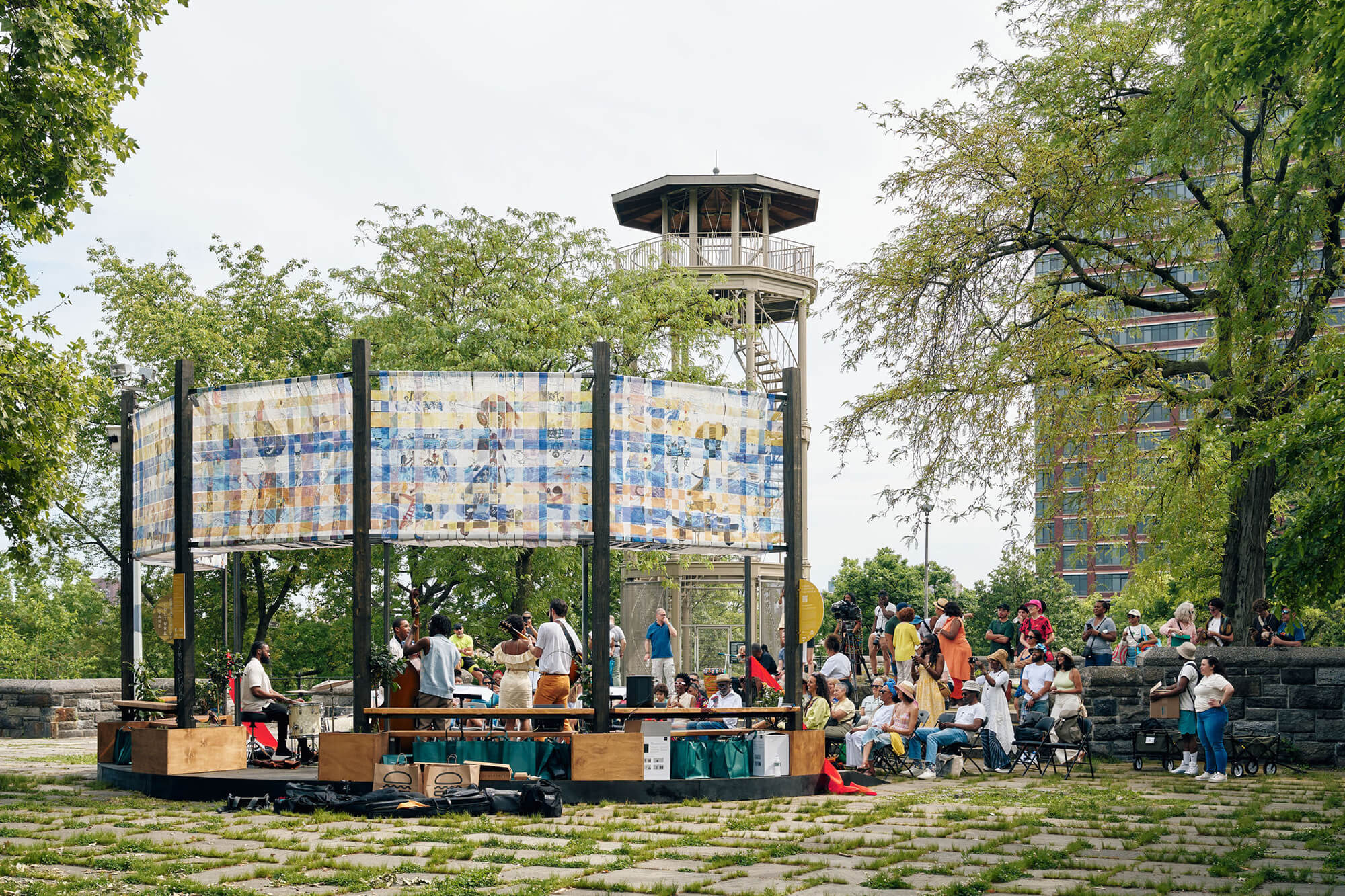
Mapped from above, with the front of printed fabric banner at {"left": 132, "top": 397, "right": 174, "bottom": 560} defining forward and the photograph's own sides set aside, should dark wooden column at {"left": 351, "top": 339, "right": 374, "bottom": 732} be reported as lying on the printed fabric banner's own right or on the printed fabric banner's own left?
on the printed fabric banner's own left

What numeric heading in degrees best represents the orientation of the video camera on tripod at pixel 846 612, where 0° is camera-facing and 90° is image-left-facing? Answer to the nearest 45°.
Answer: approximately 90°

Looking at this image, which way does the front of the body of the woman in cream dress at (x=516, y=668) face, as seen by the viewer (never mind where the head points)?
away from the camera

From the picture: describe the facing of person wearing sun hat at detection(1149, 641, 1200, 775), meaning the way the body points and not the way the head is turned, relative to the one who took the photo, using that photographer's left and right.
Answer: facing to the left of the viewer

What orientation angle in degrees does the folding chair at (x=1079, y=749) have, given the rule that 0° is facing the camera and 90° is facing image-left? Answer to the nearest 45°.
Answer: approximately 90°

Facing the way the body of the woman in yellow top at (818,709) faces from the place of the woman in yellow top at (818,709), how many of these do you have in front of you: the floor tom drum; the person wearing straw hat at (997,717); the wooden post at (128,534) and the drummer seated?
3

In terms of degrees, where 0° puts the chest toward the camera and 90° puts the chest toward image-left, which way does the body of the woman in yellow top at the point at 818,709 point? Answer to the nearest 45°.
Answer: approximately 90°

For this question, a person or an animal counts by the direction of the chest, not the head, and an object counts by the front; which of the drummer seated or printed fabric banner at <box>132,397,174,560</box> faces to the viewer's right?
the drummer seated

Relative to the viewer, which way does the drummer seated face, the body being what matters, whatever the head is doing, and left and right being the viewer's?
facing to the right of the viewer

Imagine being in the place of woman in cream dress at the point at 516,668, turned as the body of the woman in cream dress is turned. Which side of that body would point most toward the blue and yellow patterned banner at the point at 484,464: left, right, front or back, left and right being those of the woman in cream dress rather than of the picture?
back

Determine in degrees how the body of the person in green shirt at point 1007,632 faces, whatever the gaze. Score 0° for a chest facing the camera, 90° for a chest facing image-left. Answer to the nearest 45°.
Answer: approximately 45°

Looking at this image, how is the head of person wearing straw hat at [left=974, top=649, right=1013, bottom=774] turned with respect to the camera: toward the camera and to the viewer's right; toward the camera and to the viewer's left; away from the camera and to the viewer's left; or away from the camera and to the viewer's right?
toward the camera and to the viewer's left

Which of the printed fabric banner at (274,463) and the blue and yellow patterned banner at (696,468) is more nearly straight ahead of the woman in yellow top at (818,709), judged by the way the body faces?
the printed fabric banner
